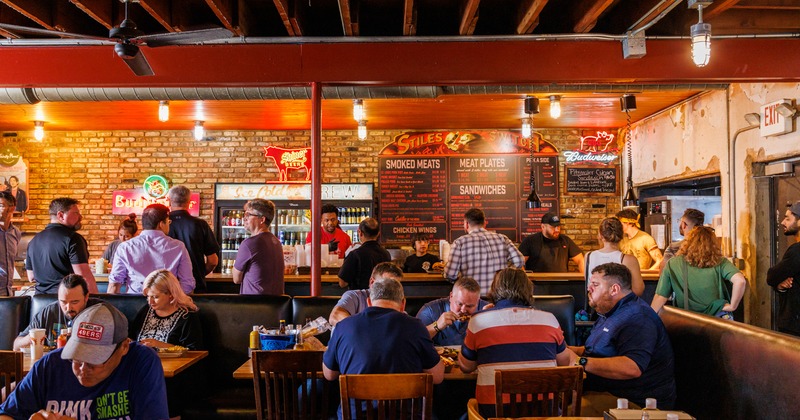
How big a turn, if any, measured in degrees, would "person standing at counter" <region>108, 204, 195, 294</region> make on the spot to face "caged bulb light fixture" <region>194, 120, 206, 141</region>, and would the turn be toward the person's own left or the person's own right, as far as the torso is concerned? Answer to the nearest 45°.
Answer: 0° — they already face it

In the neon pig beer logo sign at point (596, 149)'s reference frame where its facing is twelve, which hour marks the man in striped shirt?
The man in striped shirt is roughly at 12 o'clock from the neon pig beer logo sign.

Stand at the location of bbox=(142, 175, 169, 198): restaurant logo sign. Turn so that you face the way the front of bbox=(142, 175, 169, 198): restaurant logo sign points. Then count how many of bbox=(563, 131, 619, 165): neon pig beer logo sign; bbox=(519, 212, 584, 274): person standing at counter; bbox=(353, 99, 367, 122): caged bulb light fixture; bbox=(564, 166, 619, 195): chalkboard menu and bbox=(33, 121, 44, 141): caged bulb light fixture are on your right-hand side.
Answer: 1

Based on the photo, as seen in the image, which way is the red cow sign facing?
toward the camera

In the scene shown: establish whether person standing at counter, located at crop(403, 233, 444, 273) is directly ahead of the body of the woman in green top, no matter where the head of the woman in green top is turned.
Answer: no

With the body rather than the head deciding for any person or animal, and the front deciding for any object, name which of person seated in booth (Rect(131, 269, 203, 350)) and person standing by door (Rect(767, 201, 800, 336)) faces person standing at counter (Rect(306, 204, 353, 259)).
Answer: person standing by door (Rect(767, 201, 800, 336))

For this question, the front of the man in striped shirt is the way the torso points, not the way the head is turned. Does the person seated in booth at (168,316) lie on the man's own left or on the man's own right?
on the man's own left

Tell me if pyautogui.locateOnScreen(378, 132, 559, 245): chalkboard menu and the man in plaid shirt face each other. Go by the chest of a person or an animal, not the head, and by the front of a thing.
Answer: yes

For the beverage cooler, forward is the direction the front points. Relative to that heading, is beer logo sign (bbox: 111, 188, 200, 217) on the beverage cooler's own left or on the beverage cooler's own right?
on the beverage cooler's own right

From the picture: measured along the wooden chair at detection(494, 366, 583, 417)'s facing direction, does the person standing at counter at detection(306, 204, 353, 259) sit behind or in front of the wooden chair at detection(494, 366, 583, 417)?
in front

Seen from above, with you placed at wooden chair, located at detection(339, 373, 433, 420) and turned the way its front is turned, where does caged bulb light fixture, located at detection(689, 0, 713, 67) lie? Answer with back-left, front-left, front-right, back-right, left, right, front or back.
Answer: front-right

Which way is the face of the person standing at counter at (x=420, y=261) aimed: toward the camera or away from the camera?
toward the camera

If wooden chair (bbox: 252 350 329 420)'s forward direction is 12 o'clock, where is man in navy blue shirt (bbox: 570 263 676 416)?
The man in navy blue shirt is roughly at 3 o'clock from the wooden chair.

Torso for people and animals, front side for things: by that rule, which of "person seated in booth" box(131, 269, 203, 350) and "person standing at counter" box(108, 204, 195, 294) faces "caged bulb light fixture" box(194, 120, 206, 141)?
the person standing at counter

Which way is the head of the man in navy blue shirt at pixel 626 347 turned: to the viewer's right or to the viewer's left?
to the viewer's left

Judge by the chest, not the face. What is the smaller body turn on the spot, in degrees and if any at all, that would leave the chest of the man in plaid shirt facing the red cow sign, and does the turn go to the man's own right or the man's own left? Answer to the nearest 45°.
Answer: approximately 45° to the man's own left

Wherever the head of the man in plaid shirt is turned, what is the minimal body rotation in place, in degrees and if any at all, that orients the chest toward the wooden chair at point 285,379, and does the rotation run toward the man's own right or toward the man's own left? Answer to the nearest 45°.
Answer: approximately 180°

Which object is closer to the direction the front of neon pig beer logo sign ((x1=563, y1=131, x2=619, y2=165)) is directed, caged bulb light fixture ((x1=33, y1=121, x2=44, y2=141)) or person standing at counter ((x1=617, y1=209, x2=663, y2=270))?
the person standing at counter

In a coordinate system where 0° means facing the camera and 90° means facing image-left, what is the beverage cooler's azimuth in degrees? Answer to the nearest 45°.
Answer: approximately 0°

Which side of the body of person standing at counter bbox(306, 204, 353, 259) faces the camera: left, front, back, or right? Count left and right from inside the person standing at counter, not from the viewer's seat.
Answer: front

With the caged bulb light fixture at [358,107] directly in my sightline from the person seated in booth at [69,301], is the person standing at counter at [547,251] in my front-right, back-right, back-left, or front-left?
front-right

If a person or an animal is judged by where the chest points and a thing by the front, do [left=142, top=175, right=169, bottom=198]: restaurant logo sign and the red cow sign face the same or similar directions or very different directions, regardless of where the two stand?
same or similar directions

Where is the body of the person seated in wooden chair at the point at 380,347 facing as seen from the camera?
away from the camera

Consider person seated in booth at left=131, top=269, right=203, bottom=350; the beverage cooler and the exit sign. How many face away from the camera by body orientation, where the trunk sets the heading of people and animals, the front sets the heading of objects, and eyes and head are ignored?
0
